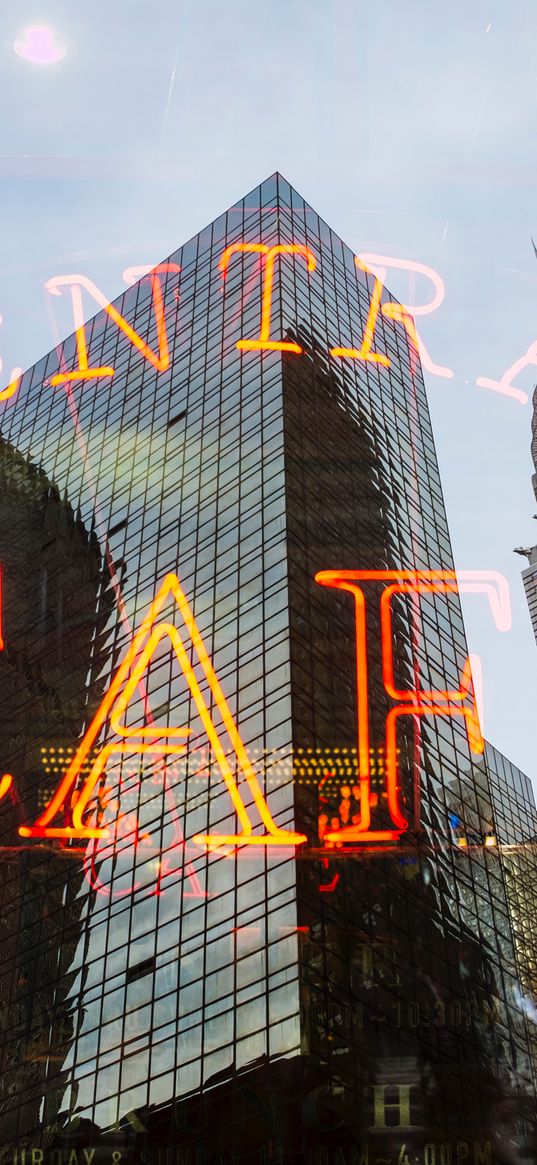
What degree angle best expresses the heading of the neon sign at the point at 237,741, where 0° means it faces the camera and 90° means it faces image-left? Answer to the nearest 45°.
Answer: approximately 0°
